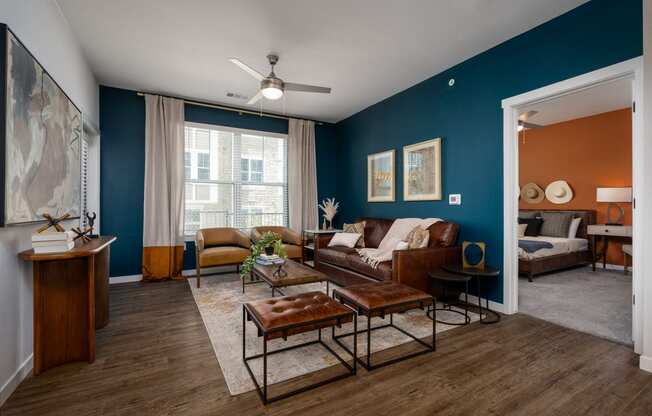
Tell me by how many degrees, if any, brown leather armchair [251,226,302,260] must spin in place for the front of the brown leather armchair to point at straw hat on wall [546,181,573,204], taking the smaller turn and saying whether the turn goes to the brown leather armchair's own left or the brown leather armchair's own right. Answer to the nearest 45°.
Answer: approximately 90° to the brown leather armchair's own left

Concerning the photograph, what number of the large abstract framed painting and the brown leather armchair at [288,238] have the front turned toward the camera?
1

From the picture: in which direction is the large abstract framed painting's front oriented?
to the viewer's right

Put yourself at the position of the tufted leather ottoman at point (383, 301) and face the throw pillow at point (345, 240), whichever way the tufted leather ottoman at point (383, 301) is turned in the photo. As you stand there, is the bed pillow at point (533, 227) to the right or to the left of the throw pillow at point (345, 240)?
right

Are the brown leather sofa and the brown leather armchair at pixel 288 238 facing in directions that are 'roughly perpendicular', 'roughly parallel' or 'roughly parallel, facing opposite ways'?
roughly perpendicular

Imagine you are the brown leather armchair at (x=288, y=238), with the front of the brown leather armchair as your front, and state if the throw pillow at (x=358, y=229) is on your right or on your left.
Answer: on your left

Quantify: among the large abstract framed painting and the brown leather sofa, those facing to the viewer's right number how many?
1

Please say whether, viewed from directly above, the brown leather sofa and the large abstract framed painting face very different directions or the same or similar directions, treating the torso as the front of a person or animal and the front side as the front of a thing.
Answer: very different directions

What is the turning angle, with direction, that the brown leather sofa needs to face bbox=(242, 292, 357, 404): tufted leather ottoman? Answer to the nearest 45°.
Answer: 0° — it already faces it
